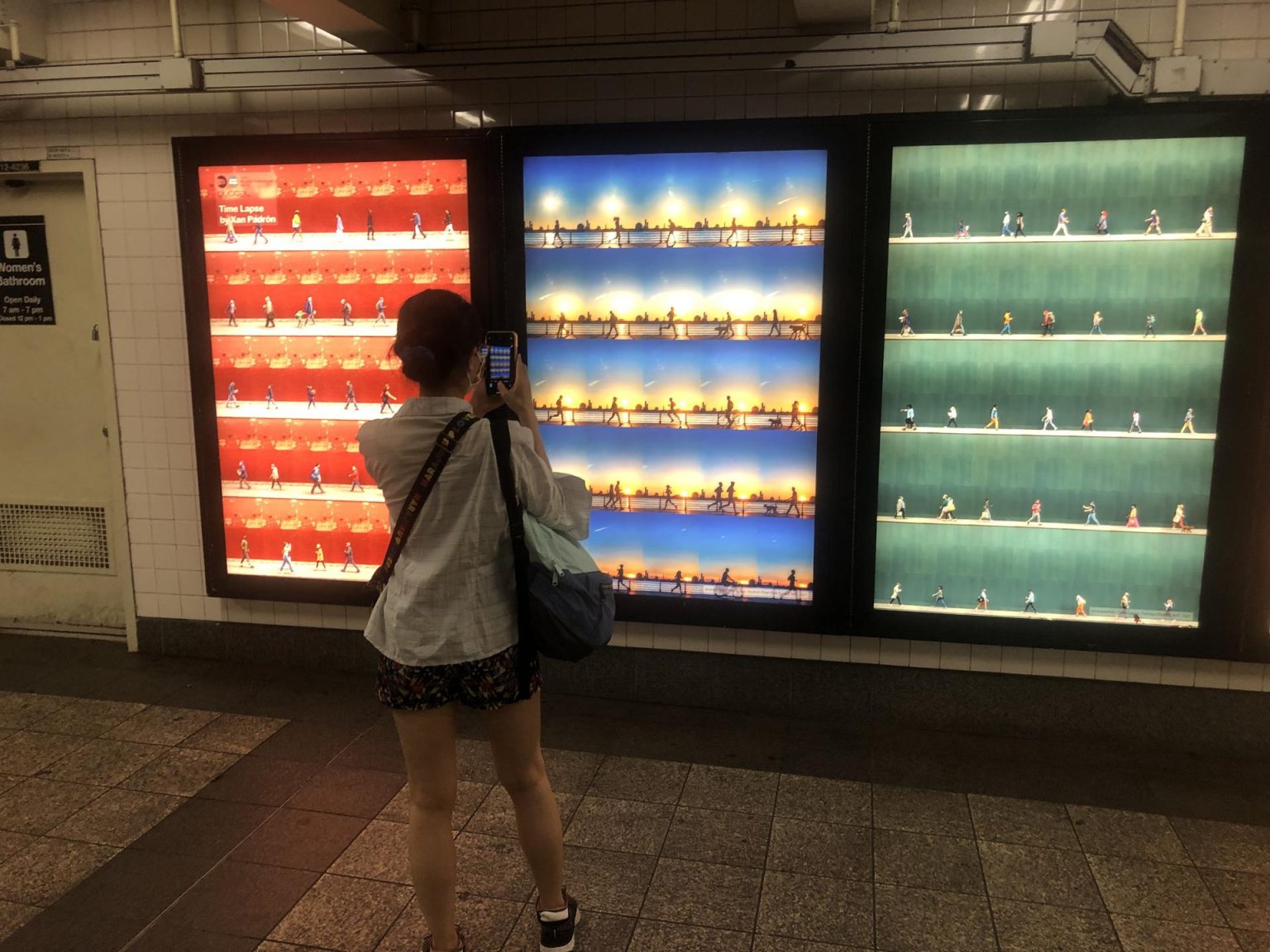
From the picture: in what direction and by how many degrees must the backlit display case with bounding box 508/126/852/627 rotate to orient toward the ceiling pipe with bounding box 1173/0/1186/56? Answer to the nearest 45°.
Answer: approximately 90° to its left

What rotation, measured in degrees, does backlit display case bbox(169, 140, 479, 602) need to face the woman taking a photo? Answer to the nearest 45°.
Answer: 0° — it already faces them

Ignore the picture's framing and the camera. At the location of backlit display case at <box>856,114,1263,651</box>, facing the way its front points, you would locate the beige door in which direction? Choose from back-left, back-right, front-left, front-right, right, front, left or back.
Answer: right

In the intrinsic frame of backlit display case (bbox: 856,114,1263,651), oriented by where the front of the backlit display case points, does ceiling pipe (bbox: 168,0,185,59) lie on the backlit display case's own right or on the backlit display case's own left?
on the backlit display case's own right

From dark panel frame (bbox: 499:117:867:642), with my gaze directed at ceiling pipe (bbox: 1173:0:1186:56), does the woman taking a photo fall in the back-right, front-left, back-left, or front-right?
back-right

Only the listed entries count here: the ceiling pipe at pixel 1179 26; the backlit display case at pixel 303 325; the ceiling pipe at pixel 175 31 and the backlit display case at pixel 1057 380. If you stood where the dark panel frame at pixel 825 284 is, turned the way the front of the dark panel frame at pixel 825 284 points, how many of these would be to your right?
2

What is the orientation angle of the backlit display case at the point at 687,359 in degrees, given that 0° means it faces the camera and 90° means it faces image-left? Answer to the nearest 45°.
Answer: approximately 0°

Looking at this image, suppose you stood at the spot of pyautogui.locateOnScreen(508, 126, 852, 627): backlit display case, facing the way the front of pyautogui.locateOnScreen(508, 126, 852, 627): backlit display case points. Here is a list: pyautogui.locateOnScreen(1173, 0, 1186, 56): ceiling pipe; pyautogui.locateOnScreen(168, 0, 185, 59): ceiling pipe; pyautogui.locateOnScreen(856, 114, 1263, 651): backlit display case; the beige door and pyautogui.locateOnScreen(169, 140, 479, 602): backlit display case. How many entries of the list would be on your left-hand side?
2

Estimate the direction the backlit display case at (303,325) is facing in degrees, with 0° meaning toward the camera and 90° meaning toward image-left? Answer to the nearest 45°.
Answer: approximately 0°

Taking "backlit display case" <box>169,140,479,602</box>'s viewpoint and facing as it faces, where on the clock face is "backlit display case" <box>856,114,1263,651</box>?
"backlit display case" <box>856,114,1263,651</box> is roughly at 10 o'clock from "backlit display case" <box>169,140,479,602</box>.

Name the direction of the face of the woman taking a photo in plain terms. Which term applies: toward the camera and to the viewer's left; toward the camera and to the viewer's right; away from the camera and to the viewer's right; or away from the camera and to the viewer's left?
away from the camera and to the viewer's right

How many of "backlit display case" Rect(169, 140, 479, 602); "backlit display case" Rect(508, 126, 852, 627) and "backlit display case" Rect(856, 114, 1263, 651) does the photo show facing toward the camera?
3
